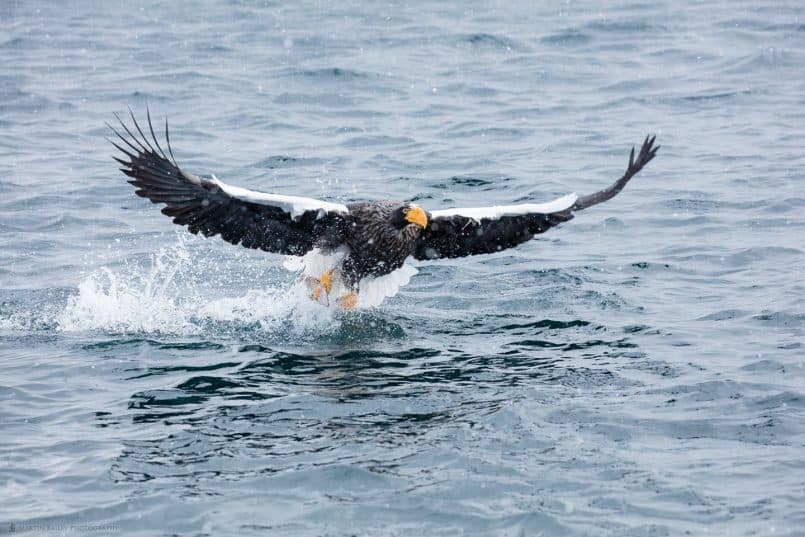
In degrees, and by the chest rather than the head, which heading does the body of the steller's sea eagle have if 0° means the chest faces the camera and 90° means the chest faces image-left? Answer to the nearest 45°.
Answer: approximately 315°

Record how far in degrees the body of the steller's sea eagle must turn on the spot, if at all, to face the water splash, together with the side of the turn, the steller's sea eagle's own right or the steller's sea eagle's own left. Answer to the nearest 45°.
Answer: approximately 135° to the steller's sea eagle's own right
